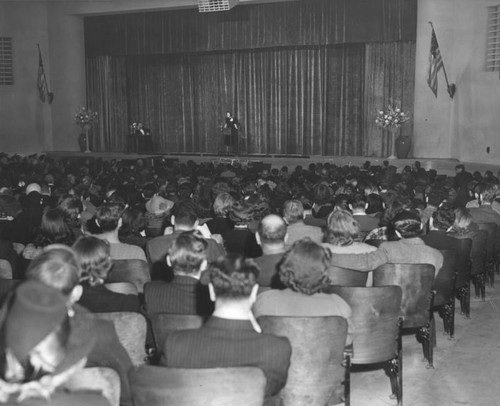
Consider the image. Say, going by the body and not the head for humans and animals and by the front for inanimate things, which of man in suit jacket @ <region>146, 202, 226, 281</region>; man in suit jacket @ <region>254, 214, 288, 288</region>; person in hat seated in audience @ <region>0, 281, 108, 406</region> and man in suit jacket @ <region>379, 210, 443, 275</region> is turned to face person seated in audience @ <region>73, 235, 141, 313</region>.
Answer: person in hat seated in audience @ <region>0, 281, 108, 406</region>

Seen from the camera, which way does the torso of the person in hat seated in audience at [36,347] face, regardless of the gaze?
away from the camera

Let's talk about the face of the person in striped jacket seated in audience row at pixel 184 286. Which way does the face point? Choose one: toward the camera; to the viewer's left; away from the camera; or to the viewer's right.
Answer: away from the camera

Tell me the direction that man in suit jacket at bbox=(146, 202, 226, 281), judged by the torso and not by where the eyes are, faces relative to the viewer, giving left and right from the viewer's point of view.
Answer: facing away from the viewer

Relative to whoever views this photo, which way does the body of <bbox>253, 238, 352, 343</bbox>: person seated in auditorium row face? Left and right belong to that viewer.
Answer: facing away from the viewer

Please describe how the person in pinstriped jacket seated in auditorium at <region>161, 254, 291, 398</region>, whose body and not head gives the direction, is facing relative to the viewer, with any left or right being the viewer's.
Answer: facing away from the viewer

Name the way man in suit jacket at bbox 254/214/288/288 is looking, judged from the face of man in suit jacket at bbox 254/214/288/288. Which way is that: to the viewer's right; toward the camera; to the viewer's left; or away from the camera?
away from the camera

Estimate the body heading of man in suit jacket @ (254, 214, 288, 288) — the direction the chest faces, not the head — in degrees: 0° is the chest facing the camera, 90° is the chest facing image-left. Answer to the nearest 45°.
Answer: approximately 180°

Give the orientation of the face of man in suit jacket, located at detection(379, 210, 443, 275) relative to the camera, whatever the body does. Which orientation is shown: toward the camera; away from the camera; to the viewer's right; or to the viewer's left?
away from the camera

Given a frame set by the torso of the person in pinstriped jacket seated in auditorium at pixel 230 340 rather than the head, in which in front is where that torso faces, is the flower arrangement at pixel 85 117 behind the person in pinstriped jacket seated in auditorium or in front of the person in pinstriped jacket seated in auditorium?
in front

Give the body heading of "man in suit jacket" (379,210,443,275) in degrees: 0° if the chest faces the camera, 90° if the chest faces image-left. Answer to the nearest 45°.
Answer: approximately 180°

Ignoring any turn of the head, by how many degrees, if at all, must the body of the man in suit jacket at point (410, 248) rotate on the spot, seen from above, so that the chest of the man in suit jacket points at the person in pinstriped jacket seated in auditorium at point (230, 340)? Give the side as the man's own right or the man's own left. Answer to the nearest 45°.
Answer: approximately 180°

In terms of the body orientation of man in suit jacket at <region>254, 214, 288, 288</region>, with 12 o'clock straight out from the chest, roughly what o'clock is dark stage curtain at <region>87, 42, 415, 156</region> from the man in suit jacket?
The dark stage curtain is roughly at 12 o'clock from the man in suit jacket.

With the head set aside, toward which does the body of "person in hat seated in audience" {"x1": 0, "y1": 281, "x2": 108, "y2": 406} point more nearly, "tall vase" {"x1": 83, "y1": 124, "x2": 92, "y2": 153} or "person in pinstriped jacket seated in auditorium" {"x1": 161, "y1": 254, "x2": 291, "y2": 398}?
the tall vase
